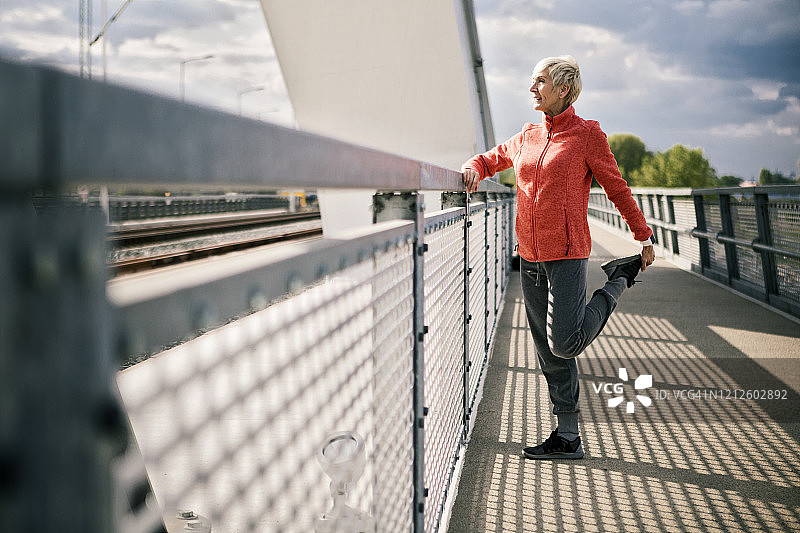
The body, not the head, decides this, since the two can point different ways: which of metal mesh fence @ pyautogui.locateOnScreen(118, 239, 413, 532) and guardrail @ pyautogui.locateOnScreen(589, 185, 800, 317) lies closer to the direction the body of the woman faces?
the metal mesh fence

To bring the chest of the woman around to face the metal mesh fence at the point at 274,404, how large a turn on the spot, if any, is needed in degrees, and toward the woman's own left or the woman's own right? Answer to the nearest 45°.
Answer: approximately 45° to the woman's own left

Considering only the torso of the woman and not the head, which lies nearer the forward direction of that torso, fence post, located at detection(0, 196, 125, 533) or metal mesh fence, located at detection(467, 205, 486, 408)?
the fence post

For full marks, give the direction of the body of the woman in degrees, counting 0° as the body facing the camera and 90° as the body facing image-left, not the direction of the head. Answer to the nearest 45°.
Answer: approximately 45°
